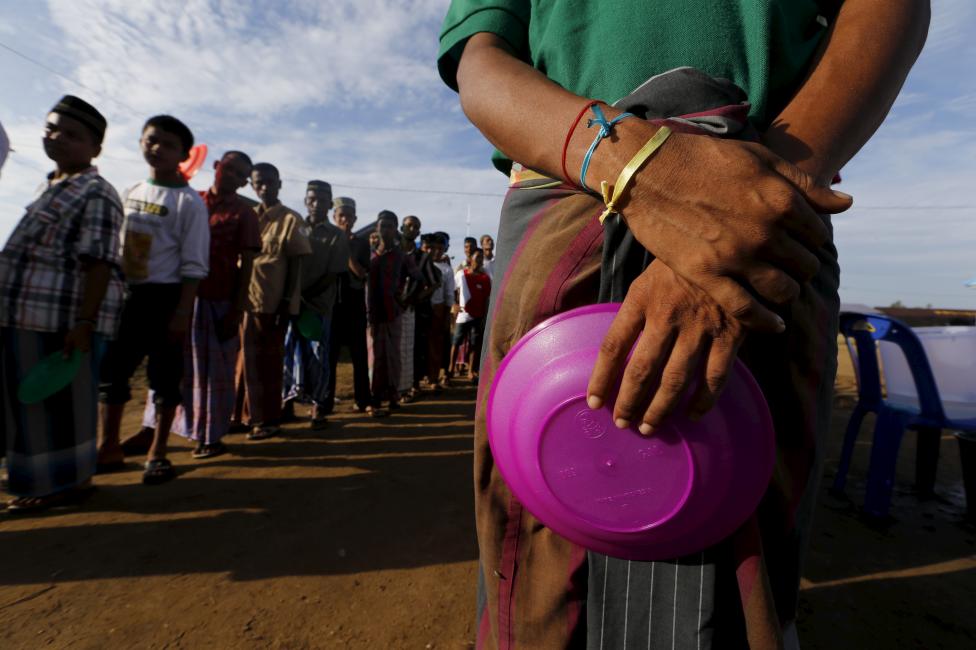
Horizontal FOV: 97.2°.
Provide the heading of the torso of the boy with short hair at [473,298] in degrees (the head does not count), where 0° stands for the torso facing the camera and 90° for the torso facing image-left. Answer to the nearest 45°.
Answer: approximately 0°

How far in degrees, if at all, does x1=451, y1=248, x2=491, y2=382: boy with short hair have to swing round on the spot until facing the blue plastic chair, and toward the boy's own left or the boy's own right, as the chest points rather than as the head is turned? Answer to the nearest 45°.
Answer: approximately 45° to the boy's own left

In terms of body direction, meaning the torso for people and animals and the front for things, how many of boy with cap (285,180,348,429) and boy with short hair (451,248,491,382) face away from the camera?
0
